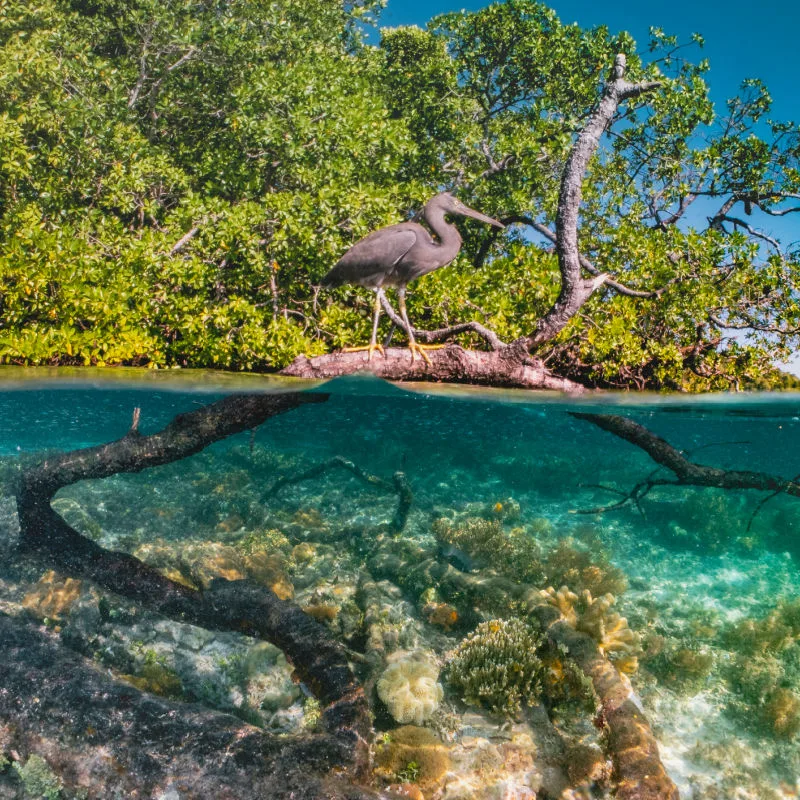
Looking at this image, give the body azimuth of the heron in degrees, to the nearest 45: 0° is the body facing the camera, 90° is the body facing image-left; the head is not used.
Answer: approximately 270°

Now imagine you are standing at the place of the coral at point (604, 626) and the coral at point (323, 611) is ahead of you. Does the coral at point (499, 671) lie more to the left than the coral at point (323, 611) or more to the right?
left
